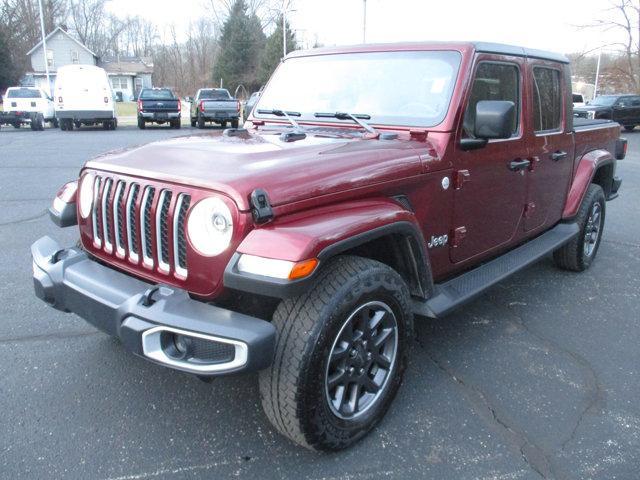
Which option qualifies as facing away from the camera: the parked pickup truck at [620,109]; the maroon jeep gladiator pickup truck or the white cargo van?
the white cargo van

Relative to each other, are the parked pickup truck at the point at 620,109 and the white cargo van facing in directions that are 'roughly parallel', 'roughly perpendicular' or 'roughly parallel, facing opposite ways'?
roughly perpendicular

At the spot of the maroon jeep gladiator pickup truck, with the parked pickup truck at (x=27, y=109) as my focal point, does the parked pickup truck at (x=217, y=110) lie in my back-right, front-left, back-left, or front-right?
front-right

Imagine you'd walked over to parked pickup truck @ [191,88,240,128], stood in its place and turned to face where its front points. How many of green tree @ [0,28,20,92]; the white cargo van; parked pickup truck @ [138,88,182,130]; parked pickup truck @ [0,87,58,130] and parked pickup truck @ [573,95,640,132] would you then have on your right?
1

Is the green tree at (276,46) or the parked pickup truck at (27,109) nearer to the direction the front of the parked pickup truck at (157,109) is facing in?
the green tree

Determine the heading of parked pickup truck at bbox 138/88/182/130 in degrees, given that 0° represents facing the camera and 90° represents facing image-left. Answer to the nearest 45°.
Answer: approximately 180°

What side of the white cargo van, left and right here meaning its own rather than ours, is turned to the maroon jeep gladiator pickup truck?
back

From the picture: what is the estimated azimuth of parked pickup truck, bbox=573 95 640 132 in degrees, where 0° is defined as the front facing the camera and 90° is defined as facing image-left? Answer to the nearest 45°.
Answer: approximately 45°

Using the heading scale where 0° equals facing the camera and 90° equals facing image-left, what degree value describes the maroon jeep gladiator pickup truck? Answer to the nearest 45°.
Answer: approximately 45°

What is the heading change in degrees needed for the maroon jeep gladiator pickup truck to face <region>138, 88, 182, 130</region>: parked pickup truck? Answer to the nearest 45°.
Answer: approximately 135° to its right

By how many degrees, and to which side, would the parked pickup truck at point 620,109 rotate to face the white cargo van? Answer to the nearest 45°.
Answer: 0° — it already faces it

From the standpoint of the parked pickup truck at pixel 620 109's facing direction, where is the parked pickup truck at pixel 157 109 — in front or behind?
in front

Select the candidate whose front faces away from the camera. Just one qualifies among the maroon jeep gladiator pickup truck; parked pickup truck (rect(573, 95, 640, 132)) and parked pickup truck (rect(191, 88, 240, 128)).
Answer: parked pickup truck (rect(191, 88, 240, 128))

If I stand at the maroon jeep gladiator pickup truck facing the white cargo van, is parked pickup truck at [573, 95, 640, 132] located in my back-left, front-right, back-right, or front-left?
front-right

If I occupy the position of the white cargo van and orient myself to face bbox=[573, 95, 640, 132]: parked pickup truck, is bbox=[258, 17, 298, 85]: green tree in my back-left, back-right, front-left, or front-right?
front-left

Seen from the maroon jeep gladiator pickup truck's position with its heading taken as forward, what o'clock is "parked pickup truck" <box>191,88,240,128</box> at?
The parked pickup truck is roughly at 4 o'clock from the maroon jeep gladiator pickup truck.

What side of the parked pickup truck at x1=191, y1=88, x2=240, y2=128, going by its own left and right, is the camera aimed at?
back

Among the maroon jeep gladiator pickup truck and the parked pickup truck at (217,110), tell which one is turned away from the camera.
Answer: the parked pickup truck

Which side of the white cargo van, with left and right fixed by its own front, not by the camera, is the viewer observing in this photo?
back

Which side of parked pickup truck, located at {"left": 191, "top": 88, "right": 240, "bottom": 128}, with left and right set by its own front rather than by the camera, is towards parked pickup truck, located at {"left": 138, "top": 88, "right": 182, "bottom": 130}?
left
